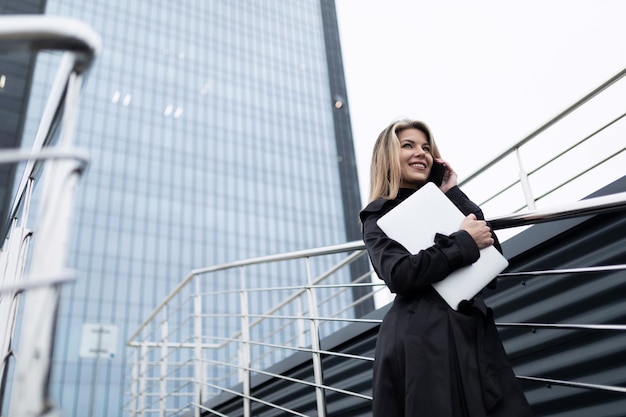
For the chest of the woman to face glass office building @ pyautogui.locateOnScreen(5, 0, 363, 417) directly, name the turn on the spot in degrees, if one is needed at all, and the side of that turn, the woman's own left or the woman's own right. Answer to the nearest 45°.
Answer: approximately 180°

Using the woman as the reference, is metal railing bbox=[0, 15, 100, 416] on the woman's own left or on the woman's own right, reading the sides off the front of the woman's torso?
on the woman's own right

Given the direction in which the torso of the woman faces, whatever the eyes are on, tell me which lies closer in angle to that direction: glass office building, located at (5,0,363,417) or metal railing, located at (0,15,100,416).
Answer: the metal railing
